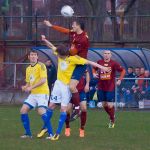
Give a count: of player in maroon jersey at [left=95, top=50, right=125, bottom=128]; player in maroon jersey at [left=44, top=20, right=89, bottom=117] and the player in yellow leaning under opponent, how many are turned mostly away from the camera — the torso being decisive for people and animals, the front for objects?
0

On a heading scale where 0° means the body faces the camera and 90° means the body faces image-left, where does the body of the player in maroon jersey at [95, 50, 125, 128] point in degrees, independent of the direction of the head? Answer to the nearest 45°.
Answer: approximately 0°

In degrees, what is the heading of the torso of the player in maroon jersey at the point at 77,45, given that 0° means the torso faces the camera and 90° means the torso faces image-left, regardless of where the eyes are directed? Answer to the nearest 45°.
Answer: approximately 45°

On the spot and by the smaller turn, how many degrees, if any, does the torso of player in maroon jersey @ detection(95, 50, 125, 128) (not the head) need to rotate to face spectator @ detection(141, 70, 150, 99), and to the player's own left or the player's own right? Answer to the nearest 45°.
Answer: approximately 180°

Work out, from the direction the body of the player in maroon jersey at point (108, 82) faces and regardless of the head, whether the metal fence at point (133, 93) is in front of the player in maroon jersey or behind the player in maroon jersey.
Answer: behind

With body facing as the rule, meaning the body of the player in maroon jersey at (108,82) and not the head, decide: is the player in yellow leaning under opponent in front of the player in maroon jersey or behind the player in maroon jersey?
in front

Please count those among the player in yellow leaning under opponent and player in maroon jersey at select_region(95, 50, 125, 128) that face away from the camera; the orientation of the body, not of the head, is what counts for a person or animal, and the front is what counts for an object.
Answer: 0

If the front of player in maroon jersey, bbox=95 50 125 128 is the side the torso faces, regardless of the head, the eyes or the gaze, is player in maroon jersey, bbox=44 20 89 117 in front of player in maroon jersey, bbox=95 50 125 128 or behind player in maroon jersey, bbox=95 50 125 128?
in front
